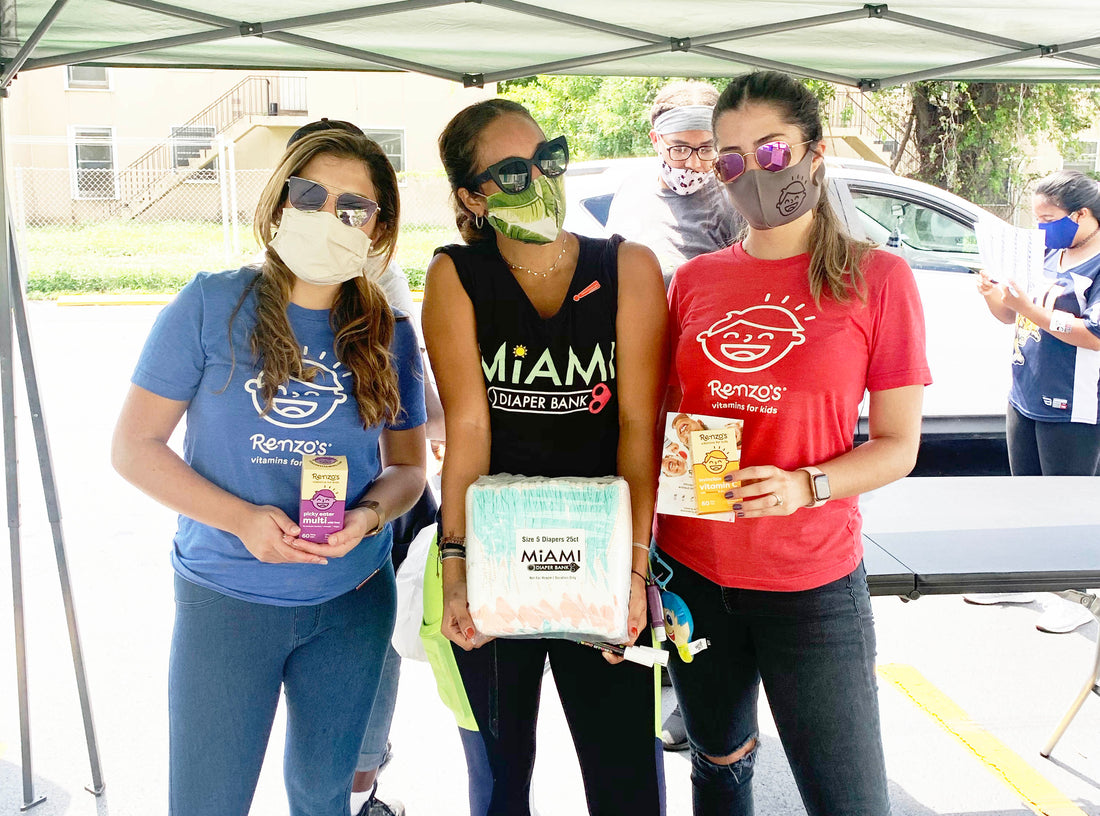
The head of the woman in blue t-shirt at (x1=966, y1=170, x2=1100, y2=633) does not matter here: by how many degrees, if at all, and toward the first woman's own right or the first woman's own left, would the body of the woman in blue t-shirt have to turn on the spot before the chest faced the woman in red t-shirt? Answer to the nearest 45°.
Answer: approximately 45° to the first woman's own left

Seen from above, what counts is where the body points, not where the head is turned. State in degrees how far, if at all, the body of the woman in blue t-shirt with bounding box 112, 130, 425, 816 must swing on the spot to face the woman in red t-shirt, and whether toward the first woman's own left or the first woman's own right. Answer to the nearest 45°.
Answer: approximately 90° to the first woman's own left

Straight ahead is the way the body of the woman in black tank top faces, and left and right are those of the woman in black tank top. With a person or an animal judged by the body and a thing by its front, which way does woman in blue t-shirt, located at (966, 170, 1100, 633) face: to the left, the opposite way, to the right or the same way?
to the right

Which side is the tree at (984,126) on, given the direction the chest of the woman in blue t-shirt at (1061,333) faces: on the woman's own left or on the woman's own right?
on the woman's own right

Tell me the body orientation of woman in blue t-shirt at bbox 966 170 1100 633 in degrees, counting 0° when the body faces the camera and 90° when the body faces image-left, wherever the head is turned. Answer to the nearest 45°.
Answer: approximately 45°

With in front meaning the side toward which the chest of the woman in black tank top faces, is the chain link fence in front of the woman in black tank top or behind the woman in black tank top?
behind

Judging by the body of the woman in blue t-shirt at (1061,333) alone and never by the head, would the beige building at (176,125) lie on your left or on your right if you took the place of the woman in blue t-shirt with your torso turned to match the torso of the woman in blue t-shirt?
on your right
